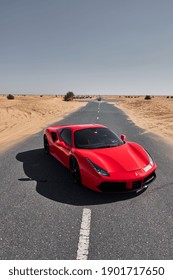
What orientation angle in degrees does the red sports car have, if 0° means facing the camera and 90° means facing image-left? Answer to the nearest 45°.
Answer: approximately 315°
